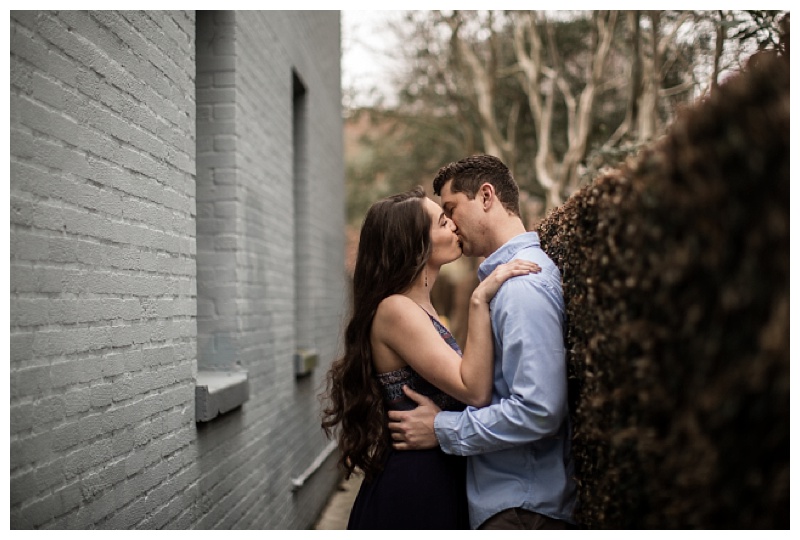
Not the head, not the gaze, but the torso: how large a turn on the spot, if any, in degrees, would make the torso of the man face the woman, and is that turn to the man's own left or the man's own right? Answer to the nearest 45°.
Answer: approximately 45° to the man's own right

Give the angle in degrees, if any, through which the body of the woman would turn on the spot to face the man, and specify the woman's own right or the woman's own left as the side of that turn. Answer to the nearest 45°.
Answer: approximately 45° to the woman's own right

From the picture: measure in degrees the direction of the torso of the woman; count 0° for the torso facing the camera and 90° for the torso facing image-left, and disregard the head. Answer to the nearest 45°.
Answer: approximately 270°

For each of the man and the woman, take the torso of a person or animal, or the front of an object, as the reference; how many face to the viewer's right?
1

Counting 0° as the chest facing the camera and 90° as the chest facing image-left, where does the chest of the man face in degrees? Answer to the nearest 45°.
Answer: approximately 90°

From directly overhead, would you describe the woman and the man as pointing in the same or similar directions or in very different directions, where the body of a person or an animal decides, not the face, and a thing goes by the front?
very different directions

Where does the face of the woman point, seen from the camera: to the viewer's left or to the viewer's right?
to the viewer's right
